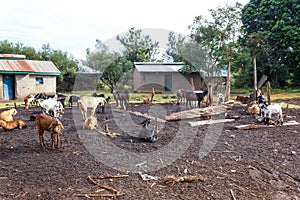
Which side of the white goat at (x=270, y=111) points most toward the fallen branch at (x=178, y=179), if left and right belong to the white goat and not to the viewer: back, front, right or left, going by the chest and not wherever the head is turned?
left

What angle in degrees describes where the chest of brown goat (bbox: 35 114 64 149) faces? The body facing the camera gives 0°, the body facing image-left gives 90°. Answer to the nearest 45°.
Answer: approximately 315°

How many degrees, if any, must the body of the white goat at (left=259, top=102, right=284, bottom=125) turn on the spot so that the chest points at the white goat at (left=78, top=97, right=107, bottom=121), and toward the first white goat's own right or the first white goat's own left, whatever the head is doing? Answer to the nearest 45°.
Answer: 0° — it already faces it

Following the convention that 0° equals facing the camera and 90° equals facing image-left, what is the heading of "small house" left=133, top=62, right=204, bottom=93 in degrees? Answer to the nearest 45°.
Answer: approximately 0°

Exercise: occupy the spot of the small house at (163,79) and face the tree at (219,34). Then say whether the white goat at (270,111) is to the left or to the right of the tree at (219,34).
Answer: right

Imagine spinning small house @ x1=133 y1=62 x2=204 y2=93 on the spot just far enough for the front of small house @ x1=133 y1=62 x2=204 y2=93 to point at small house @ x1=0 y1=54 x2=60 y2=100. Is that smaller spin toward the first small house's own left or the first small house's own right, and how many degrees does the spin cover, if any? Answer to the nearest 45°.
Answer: approximately 45° to the first small house's own right

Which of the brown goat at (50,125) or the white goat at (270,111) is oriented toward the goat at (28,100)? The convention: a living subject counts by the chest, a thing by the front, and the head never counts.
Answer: the white goat

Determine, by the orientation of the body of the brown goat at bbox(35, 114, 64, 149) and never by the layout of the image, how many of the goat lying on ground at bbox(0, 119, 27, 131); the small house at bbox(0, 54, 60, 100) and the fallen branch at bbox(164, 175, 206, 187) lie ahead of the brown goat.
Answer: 1

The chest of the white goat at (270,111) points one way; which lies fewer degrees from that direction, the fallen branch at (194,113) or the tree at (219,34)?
the fallen branch

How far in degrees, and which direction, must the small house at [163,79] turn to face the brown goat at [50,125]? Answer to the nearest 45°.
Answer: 0° — it already faces it

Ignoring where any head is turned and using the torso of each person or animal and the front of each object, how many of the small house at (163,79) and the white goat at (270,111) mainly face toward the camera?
1

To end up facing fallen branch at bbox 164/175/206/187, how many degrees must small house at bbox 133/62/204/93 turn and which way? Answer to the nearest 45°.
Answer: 0° — it already faces it

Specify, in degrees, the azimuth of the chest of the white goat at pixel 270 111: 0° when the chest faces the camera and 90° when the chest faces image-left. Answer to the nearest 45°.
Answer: approximately 90°
